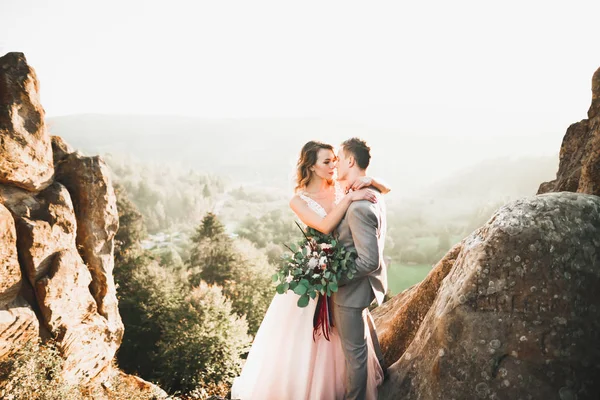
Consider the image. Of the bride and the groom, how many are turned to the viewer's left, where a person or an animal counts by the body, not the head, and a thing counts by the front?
1

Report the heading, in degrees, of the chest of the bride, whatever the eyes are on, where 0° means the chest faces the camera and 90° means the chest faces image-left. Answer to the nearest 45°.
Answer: approximately 315°

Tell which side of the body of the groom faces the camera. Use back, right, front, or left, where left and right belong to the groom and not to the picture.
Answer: left

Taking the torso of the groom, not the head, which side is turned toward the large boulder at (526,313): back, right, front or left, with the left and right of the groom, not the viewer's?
back

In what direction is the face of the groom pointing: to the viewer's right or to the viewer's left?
to the viewer's left

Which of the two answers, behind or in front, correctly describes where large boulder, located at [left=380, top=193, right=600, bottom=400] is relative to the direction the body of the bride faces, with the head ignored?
in front
